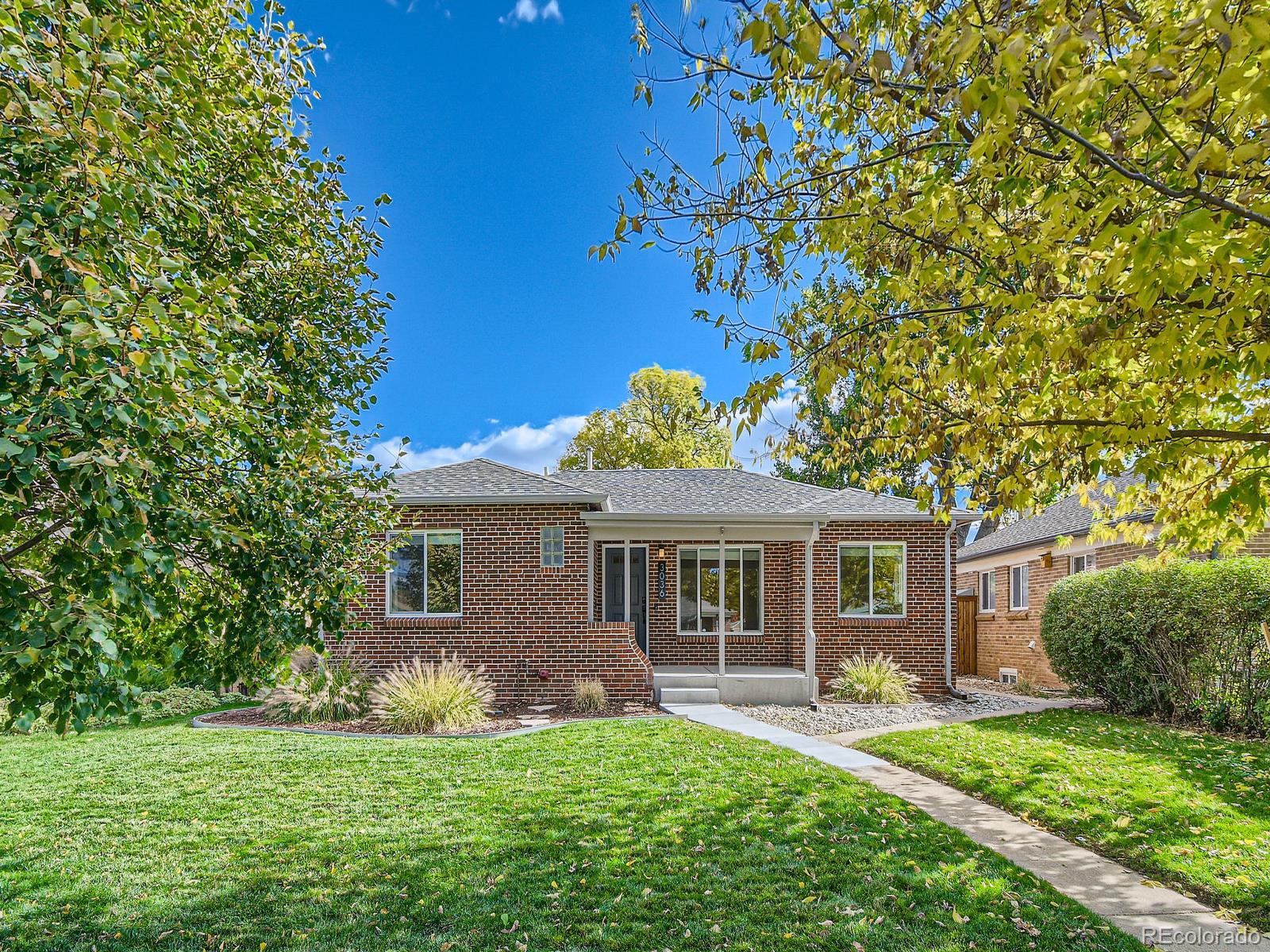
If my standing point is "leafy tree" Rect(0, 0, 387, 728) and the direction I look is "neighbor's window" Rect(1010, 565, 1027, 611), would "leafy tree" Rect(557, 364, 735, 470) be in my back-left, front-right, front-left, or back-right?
front-left

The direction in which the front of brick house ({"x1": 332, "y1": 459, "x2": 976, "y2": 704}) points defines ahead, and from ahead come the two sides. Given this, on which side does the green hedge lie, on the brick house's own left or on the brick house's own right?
on the brick house's own left

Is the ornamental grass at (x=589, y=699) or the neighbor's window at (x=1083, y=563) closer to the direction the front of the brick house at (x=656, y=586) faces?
the ornamental grass

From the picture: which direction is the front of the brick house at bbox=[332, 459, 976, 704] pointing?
toward the camera

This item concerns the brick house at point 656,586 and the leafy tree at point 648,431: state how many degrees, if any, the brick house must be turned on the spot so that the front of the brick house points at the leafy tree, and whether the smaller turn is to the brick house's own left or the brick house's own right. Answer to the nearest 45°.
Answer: approximately 180°

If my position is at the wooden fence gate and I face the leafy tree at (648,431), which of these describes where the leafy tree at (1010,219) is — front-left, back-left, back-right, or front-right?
back-left

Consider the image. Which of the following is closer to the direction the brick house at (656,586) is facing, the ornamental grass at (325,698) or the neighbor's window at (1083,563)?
the ornamental grass

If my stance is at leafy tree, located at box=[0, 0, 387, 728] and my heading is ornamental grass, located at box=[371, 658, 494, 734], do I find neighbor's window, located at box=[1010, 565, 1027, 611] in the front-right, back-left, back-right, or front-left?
front-right

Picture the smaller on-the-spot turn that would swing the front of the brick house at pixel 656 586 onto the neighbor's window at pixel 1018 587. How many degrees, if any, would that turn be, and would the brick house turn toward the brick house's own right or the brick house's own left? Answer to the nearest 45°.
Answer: approximately 135° to the brick house's own left

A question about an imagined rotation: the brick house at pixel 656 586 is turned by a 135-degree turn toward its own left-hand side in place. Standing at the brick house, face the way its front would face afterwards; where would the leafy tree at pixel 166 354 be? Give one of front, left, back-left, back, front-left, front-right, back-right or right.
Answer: back-right

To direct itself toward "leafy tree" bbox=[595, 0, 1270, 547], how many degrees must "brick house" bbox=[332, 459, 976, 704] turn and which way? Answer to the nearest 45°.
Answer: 0° — it already faces it
